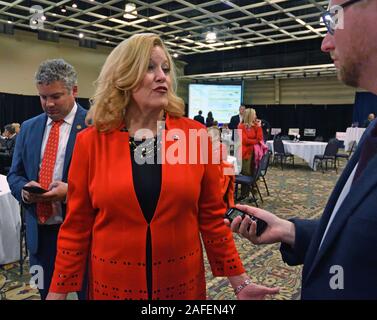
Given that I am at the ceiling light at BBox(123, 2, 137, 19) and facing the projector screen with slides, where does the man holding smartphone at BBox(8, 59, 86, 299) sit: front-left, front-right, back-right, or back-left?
back-right

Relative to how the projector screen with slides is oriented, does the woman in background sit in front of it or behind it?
in front

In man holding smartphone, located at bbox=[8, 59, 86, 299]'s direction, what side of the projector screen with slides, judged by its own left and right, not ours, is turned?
front

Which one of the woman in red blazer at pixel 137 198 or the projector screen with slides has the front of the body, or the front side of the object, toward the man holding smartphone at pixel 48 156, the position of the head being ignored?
the projector screen with slides

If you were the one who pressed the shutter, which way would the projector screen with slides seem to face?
facing the viewer

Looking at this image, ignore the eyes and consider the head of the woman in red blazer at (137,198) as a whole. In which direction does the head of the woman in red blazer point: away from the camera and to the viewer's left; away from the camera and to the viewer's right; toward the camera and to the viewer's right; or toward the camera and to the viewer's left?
toward the camera and to the viewer's right

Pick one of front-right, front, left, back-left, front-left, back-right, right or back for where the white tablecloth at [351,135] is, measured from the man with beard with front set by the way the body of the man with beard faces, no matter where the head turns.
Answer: back-right

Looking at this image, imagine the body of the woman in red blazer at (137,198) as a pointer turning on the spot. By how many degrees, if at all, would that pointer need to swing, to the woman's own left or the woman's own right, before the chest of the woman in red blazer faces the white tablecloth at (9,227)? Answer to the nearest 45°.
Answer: approximately 135° to the woman's own right

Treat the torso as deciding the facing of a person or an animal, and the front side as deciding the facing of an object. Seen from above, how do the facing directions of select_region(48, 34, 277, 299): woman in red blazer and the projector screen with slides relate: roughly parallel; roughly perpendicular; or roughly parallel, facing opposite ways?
roughly parallel

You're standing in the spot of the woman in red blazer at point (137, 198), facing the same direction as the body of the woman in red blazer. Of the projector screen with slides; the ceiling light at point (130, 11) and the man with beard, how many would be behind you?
2

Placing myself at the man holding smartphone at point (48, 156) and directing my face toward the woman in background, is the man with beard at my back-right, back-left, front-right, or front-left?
back-right

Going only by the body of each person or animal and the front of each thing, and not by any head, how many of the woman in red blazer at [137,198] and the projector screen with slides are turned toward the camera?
2

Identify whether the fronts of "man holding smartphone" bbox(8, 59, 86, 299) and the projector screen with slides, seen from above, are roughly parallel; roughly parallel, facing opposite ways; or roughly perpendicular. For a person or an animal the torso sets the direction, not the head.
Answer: roughly parallel
